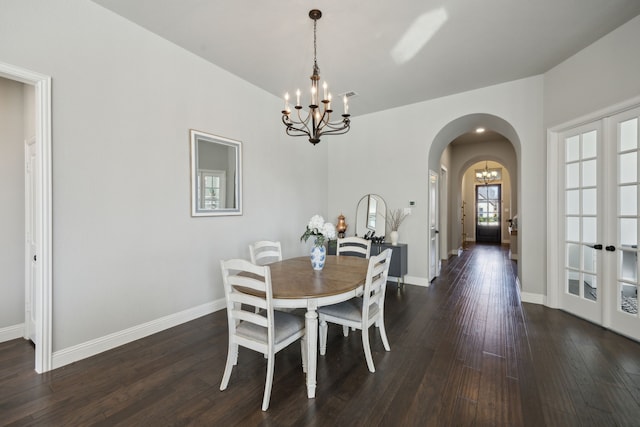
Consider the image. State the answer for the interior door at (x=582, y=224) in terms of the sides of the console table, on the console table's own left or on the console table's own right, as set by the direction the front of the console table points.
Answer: on the console table's own left

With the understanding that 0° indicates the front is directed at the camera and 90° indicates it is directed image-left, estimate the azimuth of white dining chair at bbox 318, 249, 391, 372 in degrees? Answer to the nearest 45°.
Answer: approximately 135°

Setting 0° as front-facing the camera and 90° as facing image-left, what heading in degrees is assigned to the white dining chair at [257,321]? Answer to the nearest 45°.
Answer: approximately 225°

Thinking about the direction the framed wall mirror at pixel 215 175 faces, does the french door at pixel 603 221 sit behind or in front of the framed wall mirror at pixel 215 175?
in front

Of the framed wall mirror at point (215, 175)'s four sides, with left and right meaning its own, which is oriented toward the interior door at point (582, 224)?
front

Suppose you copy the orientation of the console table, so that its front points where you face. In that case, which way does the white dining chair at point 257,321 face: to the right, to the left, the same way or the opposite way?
the opposite way

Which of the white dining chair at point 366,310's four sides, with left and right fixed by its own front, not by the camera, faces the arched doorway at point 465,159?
right

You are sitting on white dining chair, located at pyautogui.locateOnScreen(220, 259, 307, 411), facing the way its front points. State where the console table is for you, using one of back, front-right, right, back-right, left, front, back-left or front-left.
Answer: front

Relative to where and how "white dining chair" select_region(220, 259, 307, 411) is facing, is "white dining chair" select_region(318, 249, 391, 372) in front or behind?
in front

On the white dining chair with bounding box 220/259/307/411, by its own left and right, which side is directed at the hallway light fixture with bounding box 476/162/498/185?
front

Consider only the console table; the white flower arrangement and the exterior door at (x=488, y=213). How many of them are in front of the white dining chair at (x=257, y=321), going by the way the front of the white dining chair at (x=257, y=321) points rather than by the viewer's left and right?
3

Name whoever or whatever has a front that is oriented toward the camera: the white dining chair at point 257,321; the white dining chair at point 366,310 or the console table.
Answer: the console table

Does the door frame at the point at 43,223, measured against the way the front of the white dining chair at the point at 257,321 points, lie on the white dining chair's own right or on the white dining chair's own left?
on the white dining chair's own left

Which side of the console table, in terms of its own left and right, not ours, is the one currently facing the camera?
front

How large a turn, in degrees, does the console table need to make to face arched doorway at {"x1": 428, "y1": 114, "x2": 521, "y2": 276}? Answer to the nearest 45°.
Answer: approximately 135° to its left

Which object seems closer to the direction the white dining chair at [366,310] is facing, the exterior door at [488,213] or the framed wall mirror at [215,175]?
the framed wall mirror

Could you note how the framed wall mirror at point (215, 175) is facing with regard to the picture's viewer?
facing the viewer and to the right of the viewer
